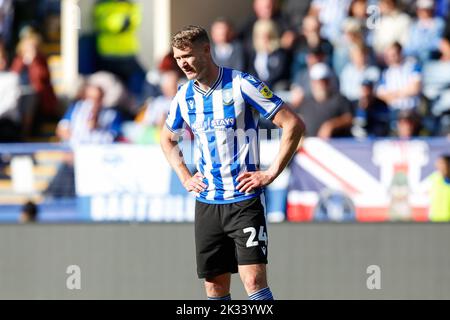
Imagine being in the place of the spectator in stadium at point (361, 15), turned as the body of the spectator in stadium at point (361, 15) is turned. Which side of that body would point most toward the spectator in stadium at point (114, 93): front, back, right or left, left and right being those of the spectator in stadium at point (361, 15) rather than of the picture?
right

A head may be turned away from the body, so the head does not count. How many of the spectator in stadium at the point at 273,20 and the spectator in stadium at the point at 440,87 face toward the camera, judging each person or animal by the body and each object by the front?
2

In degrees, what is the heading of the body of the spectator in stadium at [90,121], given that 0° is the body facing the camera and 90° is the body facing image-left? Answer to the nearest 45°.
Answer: approximately 0°

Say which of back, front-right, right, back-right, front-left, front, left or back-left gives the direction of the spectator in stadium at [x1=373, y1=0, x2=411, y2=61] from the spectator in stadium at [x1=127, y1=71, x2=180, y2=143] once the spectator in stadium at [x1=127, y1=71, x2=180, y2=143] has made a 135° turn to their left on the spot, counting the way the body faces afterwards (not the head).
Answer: front

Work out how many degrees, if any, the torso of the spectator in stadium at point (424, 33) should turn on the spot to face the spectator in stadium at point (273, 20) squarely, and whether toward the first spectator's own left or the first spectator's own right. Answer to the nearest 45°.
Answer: approximately 90° to the first spectator's own right
